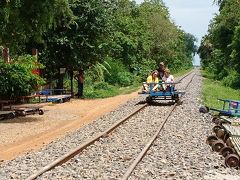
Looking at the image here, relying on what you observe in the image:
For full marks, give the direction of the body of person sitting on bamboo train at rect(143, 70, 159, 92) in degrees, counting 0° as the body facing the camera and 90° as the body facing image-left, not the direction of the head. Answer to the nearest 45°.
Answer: approximately 0°

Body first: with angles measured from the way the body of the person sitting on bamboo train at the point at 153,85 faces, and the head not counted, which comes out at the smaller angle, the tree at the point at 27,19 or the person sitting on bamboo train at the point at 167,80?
the tree

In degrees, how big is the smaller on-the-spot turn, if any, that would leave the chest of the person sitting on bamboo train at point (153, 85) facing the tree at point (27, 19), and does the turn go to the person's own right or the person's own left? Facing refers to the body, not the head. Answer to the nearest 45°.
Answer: approximately 45° to the person's own right

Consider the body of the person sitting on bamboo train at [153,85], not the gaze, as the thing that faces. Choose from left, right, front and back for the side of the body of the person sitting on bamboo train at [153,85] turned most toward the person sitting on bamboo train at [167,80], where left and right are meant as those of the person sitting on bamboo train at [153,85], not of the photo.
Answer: left
